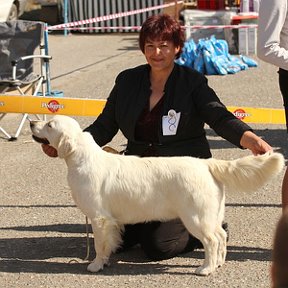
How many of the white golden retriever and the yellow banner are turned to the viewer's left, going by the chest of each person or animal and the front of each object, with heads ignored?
1

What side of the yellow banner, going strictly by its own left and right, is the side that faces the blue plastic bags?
back

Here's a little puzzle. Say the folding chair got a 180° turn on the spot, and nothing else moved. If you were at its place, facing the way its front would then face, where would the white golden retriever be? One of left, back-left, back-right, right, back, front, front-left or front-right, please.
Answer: back-right

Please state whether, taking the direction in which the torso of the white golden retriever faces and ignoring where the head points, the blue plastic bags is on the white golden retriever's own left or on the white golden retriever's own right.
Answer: on the white golden retriever's own right

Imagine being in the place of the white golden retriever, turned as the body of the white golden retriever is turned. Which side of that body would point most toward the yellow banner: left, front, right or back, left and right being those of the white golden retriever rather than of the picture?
right

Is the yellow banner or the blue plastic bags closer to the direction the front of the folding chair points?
the yellow banner

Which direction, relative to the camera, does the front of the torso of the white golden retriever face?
to the viewer's left
